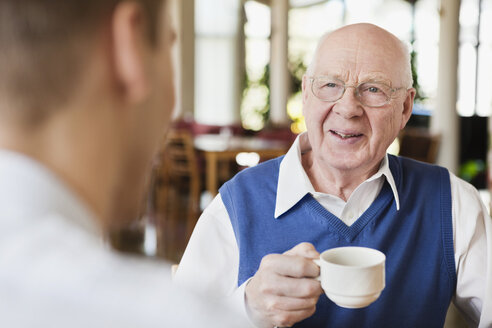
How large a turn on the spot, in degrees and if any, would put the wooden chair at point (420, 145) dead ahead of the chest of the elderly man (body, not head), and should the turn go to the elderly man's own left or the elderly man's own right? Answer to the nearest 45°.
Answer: approximately 180°

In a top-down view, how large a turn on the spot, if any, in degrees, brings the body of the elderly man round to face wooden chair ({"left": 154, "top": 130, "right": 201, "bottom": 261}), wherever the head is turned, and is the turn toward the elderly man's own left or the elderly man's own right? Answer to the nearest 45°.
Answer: approximately 180°

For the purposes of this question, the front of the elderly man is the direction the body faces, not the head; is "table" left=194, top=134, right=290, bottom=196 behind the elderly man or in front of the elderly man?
behind

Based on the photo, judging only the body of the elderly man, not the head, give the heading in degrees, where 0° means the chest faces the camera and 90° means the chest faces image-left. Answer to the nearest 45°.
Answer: approximately 0°
